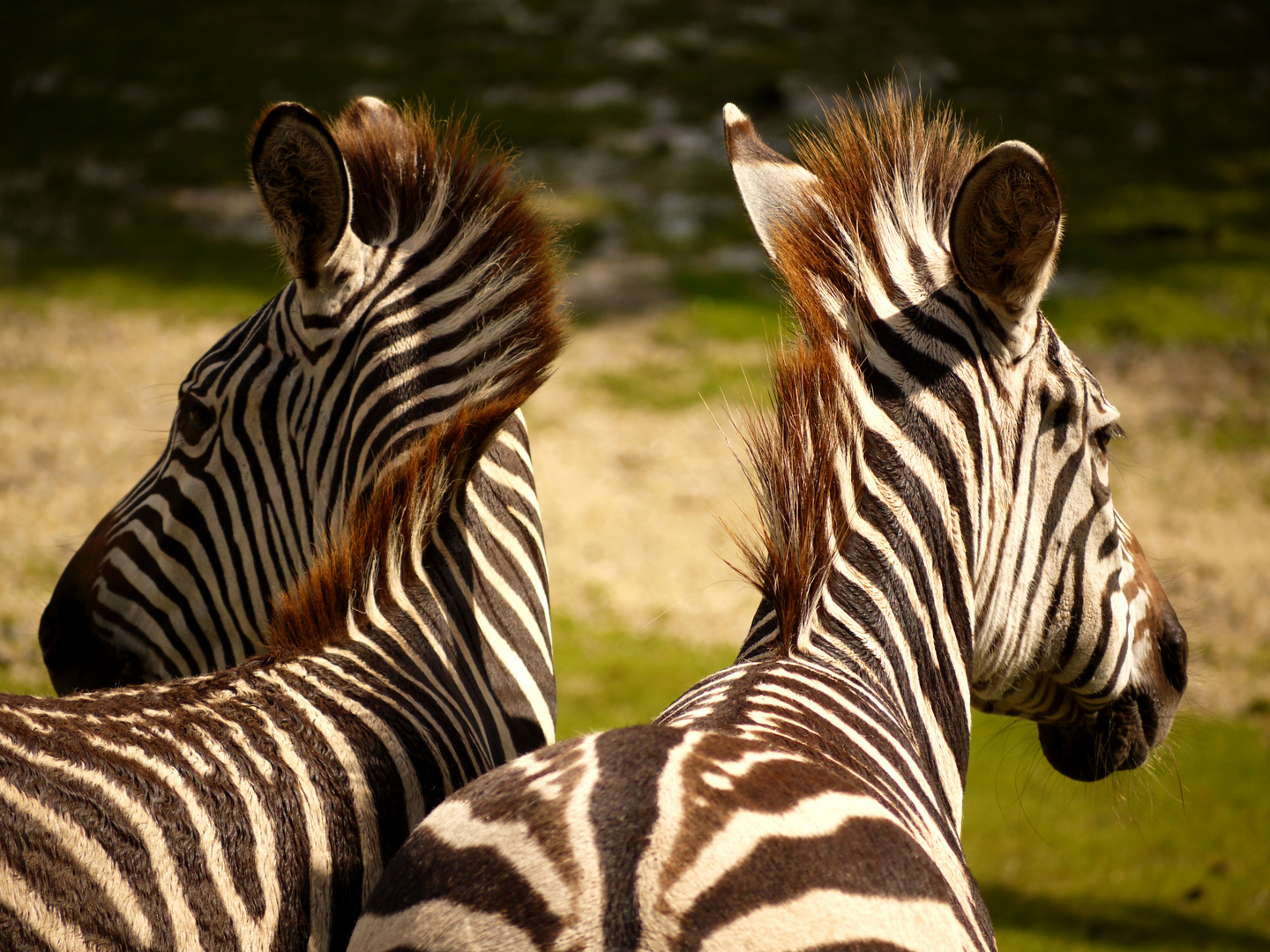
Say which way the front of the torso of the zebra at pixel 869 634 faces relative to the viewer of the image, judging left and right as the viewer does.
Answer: facing away from the viewer and to the right of the viewer

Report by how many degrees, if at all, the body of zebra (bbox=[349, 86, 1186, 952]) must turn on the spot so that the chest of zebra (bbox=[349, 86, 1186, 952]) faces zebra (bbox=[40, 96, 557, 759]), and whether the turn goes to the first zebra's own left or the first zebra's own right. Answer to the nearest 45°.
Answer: approximately 90° to the first zebra's own left
